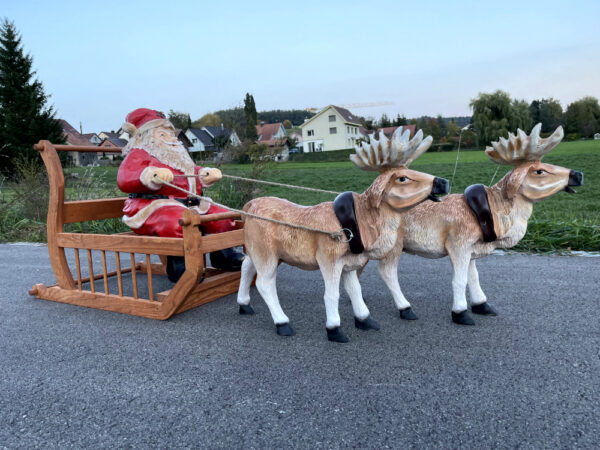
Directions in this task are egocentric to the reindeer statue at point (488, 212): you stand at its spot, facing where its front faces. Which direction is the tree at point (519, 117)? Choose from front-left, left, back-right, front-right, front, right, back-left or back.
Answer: left

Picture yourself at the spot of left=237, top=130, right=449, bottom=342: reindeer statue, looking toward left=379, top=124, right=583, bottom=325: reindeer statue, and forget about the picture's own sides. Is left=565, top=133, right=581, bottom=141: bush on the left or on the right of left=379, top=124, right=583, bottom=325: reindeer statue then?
left

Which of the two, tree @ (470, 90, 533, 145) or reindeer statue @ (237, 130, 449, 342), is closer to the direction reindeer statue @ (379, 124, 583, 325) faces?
the tree

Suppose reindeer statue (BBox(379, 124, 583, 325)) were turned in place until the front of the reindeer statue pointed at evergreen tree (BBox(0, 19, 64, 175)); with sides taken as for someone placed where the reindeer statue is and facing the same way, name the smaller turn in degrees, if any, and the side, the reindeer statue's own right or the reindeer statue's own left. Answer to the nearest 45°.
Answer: approximately 135° to the reindeer statue's own left

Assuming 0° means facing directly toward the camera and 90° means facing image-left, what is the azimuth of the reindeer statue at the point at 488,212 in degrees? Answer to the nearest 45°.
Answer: approximately 270°

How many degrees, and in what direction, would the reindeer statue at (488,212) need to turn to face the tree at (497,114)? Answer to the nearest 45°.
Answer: approximately 90° to its left

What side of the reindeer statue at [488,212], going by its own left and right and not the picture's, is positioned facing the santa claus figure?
back
